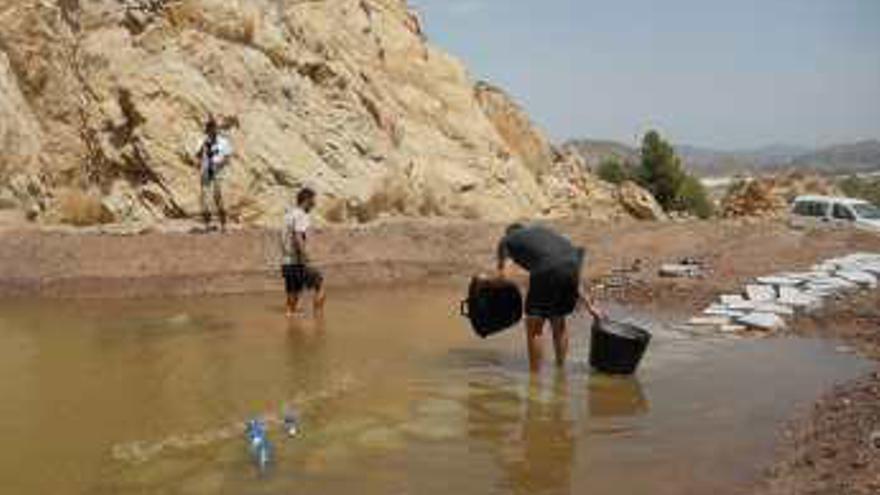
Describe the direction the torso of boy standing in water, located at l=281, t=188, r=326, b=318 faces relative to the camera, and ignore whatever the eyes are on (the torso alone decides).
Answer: to the viewer's right

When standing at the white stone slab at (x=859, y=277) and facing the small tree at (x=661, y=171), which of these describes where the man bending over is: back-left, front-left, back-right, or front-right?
back-left

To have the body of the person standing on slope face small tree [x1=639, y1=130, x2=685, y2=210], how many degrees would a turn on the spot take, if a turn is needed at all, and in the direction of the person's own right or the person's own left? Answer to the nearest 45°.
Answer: approximately 135° to the person's own left

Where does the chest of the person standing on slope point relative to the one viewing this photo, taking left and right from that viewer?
facing the viewer

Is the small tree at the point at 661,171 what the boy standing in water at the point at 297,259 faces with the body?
no

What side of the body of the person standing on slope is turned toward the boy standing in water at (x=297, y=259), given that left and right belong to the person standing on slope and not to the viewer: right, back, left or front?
front

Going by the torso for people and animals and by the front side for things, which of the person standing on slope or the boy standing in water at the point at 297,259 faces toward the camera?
the person standing on slope

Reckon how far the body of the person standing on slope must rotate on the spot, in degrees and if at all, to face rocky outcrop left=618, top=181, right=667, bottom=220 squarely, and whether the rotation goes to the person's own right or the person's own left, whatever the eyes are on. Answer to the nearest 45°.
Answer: approximately 135° to the person's own left

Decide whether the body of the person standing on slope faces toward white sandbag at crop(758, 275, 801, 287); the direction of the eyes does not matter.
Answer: no

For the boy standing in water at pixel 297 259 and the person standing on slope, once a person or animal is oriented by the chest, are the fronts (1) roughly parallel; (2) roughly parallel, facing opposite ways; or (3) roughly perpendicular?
roughly perpendicular
